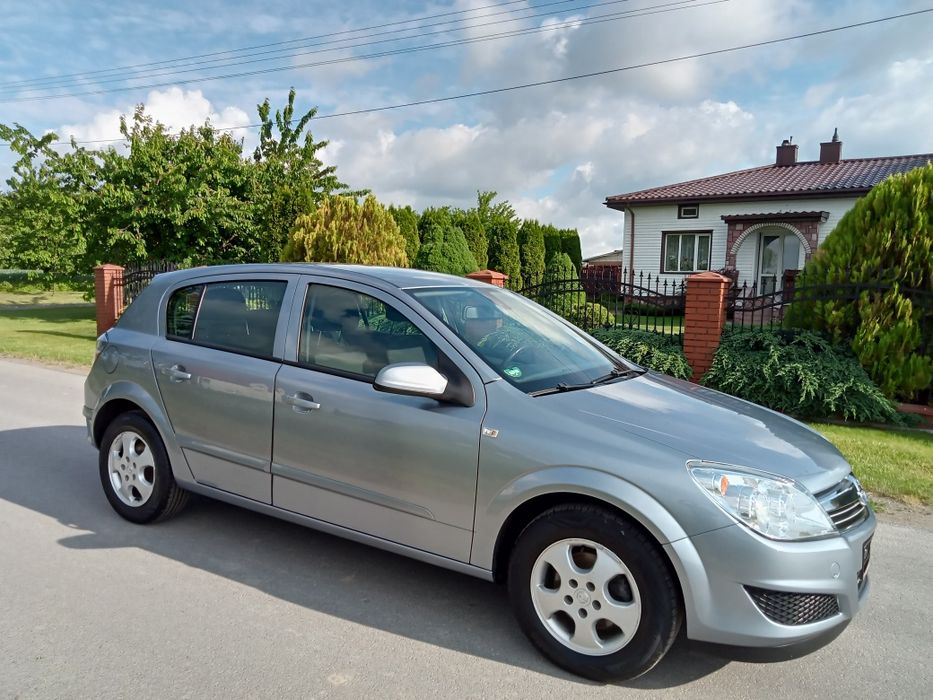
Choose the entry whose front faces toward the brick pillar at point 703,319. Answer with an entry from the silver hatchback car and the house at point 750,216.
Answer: the house

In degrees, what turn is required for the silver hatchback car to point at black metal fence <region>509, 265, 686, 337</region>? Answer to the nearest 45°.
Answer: approximately 135° to its left

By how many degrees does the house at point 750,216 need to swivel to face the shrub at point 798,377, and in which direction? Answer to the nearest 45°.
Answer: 0° — it already faces it

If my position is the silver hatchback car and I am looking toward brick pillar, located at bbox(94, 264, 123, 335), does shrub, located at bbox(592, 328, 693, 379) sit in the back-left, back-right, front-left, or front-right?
front-right

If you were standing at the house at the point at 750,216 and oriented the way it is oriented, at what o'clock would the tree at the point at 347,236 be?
The tree is roughly at 1 o'clock from the house.

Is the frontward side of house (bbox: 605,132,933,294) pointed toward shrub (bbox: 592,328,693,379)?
yes

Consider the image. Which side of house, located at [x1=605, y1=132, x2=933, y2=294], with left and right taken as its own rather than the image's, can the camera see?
front

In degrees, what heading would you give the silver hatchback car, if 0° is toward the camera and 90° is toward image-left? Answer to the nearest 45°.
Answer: approximately 315°

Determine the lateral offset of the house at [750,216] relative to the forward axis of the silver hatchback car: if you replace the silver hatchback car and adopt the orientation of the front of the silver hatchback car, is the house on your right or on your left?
on your left

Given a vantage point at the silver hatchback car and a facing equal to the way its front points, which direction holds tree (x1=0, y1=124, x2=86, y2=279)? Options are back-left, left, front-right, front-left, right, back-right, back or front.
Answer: back

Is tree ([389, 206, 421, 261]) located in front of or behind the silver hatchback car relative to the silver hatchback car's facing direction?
behind

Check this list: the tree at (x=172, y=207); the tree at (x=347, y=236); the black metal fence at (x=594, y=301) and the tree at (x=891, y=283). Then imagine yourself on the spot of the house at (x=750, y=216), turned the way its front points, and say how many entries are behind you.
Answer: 0

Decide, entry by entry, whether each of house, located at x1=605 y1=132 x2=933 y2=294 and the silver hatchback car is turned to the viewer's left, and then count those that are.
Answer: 0

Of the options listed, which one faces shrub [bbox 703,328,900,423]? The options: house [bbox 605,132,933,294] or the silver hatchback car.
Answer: the house

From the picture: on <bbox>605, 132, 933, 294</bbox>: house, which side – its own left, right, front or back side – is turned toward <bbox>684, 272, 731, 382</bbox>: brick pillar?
front

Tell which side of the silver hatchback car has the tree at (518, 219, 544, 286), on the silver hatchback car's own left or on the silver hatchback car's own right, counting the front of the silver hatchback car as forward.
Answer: on the silver hatchback car's own left

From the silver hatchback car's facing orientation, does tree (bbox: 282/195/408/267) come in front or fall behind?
behind

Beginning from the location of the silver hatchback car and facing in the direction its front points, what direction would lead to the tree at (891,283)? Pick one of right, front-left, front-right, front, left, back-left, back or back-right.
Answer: left

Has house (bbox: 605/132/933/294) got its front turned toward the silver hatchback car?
yes

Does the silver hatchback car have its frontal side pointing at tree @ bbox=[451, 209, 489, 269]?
no
